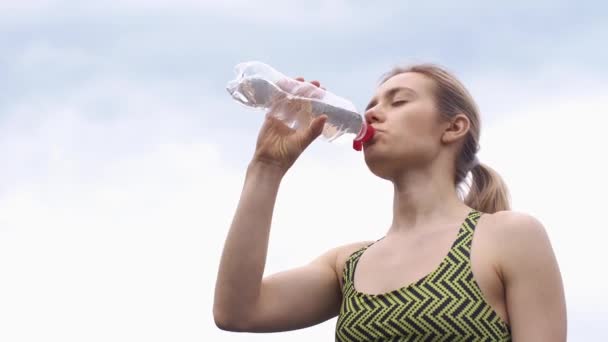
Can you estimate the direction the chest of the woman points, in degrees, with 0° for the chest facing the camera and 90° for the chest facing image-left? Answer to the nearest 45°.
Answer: approximately 45°

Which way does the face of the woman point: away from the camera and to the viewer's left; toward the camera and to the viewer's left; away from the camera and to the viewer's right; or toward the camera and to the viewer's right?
toward the camera and to the viewer's left
